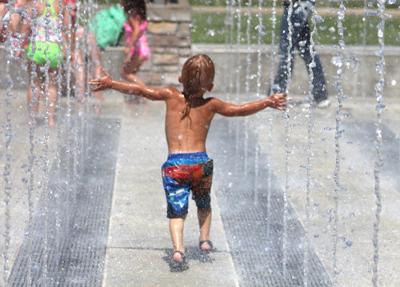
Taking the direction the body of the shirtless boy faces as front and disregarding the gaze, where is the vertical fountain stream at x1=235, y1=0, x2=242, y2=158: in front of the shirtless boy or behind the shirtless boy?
in front

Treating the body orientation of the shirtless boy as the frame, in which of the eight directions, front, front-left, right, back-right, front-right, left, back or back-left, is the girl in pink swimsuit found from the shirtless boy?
front

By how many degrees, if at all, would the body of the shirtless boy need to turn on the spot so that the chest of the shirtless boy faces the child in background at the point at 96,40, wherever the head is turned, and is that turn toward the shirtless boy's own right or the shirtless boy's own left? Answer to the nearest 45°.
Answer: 0° — they already face them

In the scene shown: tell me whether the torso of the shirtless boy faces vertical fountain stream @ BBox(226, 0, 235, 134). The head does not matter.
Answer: yes

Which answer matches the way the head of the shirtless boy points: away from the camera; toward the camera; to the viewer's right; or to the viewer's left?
away from the camera

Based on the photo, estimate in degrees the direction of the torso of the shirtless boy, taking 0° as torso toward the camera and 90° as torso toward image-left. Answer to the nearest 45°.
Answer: approximately 180°

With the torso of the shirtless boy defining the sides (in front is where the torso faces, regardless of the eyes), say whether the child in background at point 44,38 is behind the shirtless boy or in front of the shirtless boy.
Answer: in front

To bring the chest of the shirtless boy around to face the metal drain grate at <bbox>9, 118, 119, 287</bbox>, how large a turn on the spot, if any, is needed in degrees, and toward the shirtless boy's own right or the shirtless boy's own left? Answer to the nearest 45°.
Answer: approximately 45° to the shirtless boy's own left
